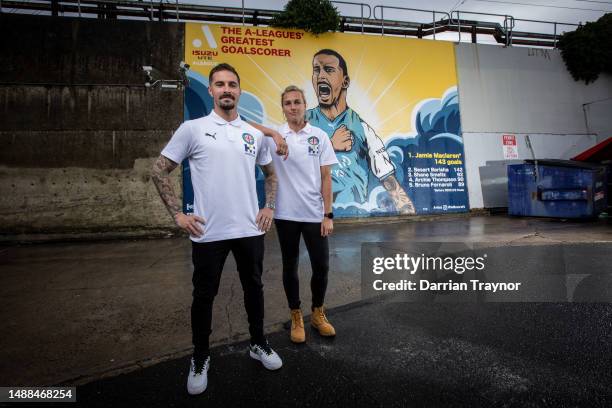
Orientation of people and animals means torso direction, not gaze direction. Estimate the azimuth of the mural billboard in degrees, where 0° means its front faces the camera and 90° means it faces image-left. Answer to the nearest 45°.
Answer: approximately 0°

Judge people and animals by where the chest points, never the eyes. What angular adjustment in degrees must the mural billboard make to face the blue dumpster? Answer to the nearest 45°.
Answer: approximately 90° to its left

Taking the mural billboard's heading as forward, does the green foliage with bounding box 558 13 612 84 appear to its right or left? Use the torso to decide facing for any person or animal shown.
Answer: on its left

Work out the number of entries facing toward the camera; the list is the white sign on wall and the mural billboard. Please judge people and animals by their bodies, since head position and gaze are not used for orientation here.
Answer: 2
